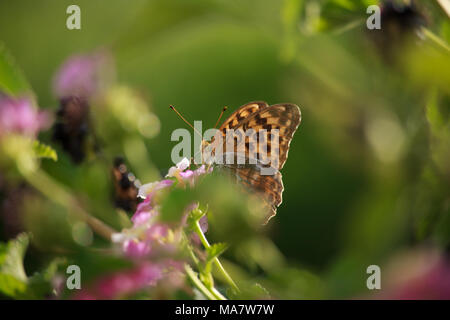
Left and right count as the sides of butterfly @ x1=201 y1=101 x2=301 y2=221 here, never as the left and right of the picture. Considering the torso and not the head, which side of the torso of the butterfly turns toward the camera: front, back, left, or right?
left
